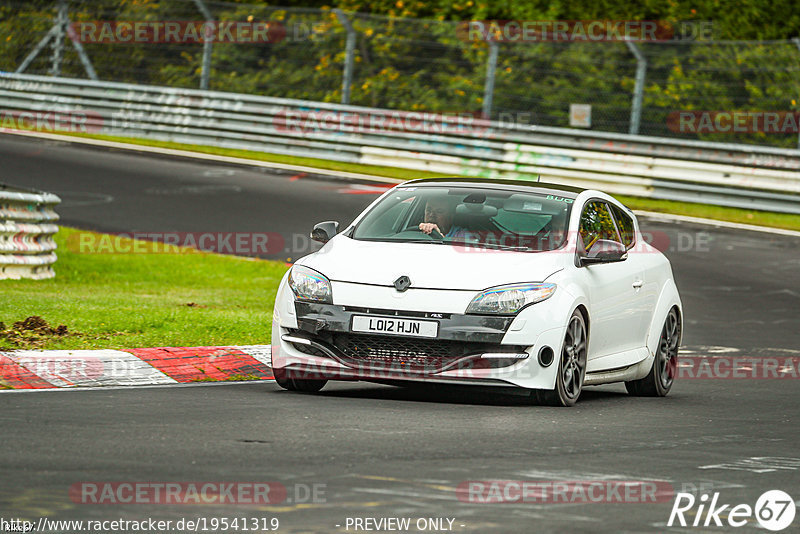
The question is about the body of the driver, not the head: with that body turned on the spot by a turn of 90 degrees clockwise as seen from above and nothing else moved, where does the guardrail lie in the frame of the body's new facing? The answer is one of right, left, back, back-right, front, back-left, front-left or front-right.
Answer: front-right

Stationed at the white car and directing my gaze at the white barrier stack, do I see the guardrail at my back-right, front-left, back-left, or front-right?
front-right

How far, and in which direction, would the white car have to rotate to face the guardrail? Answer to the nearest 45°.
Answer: approximately 135° to its right

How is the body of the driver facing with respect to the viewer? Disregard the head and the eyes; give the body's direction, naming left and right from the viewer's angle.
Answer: facing the viewer and to the left of the viewer

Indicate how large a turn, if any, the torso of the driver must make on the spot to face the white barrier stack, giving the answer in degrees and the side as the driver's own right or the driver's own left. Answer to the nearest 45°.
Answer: approximately 90° to the driver's own right

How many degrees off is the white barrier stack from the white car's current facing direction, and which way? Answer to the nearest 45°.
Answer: approximately 90° to its right

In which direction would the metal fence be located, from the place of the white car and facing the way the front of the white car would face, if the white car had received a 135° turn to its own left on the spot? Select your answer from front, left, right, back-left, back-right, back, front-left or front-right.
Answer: left

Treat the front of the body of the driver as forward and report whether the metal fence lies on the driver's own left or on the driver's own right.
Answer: on the driver's own right
